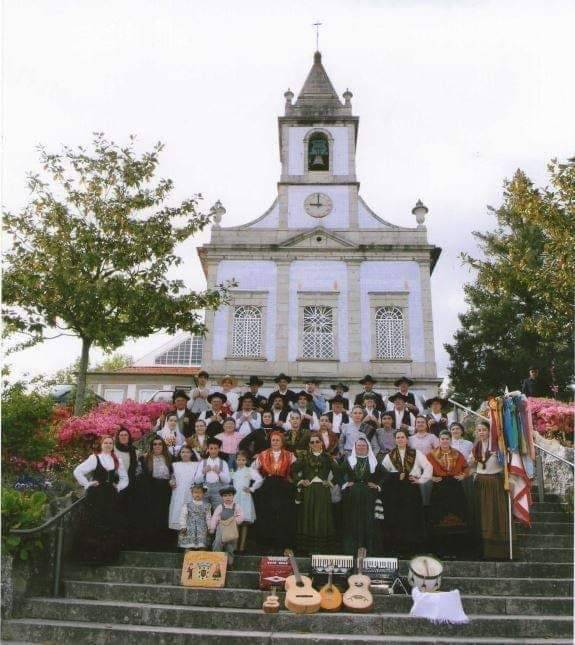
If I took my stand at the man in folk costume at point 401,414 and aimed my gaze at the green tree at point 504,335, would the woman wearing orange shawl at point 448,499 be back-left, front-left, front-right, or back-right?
back-right

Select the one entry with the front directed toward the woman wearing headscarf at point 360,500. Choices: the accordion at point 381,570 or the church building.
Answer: the church building

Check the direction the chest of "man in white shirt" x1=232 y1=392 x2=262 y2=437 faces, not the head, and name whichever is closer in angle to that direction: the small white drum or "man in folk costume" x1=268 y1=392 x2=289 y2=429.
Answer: the small white drum

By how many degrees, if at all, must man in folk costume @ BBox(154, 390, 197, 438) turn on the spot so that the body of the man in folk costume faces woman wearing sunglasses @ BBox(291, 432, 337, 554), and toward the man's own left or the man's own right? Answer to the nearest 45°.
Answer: approximately 45° to the man's own left

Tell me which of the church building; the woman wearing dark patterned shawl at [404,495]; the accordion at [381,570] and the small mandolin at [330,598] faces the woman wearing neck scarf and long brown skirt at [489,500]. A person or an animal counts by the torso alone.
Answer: the church building

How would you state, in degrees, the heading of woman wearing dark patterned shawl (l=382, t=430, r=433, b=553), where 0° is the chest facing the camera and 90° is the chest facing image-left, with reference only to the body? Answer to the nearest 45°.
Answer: approximately 0°

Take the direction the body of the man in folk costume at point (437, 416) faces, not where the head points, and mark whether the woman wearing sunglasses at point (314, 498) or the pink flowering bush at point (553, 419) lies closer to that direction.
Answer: the woman wearing sunglasses

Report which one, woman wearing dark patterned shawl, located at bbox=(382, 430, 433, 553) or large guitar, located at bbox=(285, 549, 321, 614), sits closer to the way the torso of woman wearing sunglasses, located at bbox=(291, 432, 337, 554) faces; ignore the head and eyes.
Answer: the large guitar

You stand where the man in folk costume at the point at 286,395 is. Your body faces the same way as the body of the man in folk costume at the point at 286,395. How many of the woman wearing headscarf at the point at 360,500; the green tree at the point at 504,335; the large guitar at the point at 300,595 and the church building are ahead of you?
2

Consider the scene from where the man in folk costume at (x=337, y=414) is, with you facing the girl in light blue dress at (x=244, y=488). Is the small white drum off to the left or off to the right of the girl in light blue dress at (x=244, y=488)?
left

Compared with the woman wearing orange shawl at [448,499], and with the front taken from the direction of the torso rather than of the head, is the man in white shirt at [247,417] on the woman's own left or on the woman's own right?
on the woman's own right
